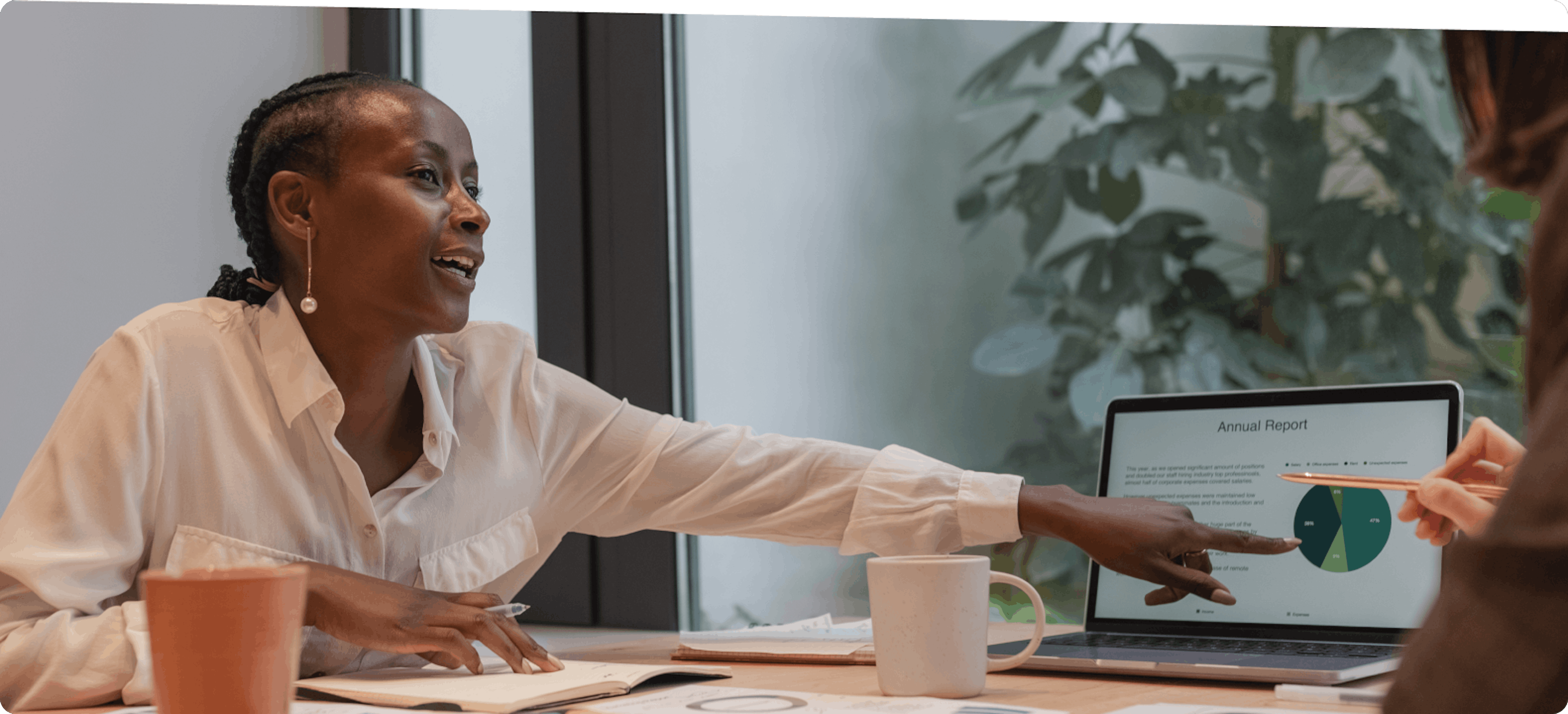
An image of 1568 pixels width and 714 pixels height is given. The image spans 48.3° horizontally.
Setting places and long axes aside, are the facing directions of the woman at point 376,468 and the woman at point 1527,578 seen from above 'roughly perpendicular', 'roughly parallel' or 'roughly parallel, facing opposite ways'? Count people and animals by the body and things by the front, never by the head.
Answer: roughly parallel, facing opposite ways

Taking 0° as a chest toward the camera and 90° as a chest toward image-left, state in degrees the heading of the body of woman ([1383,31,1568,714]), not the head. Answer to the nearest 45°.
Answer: approximately 90°

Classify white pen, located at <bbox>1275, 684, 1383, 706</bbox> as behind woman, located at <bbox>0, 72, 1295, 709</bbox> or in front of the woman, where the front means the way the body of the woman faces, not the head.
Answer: in front

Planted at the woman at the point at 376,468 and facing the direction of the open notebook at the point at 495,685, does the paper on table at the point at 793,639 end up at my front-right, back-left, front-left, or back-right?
front-left

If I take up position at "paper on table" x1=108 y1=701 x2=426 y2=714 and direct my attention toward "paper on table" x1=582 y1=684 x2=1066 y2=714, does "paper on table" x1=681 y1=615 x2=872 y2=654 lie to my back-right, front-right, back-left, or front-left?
front-left

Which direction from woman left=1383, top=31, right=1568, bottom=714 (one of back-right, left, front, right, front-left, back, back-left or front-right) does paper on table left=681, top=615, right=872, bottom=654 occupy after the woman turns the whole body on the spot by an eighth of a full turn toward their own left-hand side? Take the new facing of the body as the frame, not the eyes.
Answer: right

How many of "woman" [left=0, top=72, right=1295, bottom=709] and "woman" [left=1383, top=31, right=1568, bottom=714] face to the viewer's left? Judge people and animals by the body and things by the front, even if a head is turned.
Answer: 1

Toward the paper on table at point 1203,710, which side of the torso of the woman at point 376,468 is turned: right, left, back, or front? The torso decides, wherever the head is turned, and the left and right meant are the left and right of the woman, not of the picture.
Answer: front

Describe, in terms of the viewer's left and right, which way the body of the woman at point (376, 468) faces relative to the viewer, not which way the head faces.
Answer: facing the viewer and to the right of the viewer
